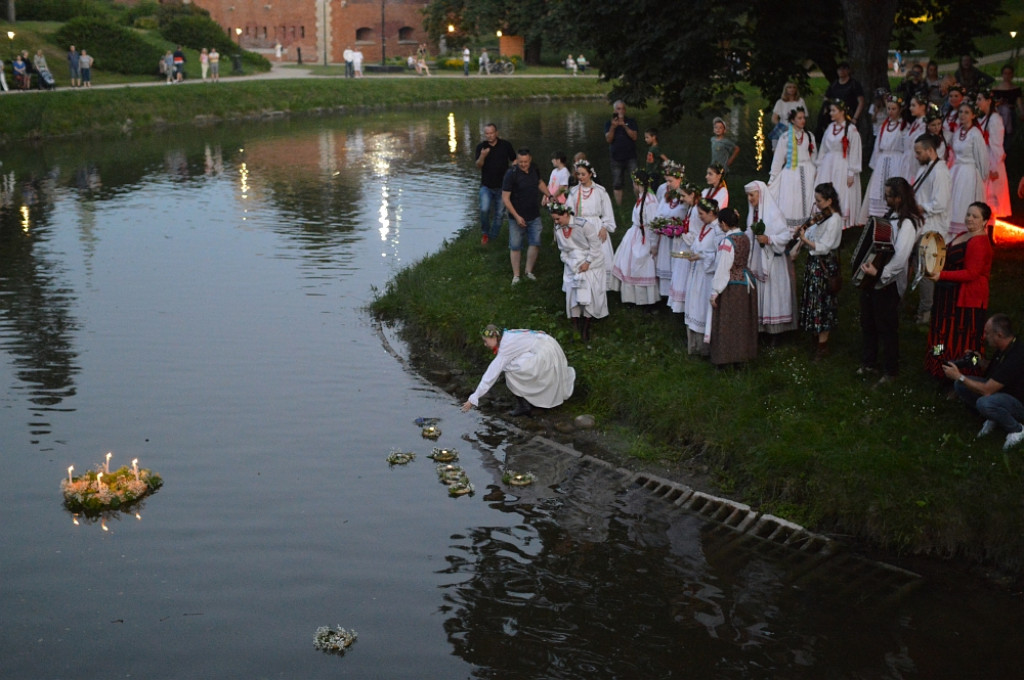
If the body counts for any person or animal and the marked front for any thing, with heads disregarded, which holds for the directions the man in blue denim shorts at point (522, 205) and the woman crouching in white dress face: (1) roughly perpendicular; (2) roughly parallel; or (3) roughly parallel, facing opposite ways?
roughly perpendicular

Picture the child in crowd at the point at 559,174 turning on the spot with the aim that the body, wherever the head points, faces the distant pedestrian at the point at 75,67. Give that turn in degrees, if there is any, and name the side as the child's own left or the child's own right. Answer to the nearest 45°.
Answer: approximately 90° to the child's own right

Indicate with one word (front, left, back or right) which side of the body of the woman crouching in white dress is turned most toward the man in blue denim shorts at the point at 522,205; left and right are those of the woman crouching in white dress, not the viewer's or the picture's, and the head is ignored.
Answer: right

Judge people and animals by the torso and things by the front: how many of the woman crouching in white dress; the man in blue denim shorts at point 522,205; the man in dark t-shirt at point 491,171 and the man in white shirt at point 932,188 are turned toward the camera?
2

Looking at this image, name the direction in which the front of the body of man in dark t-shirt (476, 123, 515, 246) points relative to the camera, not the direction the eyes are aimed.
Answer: toward the camera

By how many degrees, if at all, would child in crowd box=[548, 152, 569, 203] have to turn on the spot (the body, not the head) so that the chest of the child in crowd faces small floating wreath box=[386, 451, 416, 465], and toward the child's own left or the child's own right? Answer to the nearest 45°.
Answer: approximately 45° to the child's own left

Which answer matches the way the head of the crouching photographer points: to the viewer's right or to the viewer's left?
to the viewer's left

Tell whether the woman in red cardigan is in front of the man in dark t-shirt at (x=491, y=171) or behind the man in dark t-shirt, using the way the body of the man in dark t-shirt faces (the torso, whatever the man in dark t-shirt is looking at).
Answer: in front

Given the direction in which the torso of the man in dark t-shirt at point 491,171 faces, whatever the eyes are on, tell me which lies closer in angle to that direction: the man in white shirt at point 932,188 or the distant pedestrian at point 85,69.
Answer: the man in white shirt

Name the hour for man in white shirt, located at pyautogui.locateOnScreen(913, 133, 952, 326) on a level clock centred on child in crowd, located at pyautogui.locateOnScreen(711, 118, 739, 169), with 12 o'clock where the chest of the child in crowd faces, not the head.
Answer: The man in white shirt is roughly at 10 o'clock from the child in crowd.

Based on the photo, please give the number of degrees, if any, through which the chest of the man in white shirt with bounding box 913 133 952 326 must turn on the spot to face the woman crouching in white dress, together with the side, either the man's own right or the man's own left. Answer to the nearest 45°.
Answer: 0° — they already face them

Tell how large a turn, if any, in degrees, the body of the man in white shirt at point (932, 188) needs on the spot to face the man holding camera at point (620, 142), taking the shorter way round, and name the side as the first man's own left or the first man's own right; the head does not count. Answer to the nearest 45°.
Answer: approximately 45° to the first man's own right

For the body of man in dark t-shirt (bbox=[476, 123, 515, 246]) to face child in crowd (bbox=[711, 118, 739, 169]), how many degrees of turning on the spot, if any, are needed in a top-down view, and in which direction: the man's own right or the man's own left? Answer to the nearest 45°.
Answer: approximately 90° to the man's own left

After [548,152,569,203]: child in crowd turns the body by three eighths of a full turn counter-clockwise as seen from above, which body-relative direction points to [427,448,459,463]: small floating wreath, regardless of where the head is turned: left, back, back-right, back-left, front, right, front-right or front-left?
right

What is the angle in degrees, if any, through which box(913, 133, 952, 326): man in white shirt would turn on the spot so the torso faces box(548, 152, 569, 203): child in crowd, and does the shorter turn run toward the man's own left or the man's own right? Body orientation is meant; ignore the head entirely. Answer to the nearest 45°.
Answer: approximately 45° to the man's own right

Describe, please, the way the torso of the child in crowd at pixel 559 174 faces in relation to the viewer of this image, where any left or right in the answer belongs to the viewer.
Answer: facing the viewer and to the left of the viewer

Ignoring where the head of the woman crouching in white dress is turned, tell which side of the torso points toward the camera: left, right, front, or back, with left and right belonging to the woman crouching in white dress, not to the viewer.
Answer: left

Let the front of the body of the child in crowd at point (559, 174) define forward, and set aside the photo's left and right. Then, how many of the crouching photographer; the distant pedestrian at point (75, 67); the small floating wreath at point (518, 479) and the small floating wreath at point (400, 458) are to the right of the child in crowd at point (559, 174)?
1
